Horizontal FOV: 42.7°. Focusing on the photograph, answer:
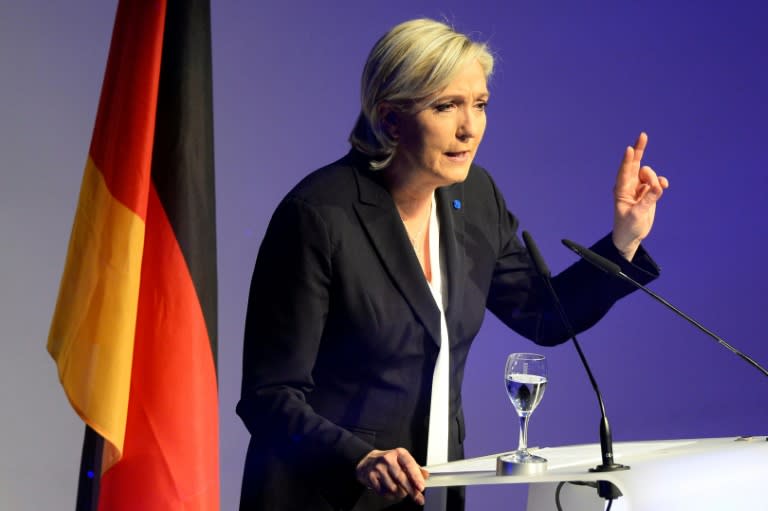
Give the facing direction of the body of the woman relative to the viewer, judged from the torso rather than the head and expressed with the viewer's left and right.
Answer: facing the viewer and to the right of the viewer

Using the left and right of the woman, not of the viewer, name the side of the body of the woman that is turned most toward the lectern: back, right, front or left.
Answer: front
